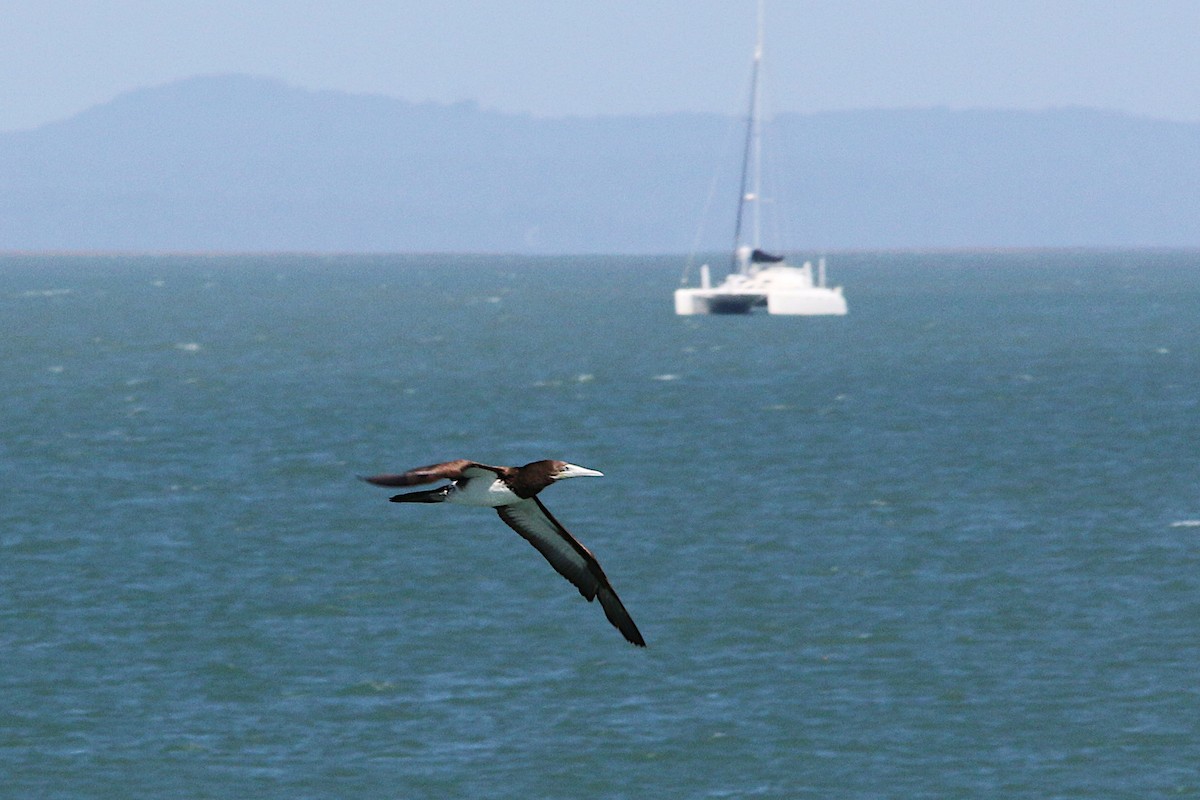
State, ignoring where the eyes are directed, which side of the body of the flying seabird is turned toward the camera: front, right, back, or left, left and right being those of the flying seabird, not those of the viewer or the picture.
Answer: right
